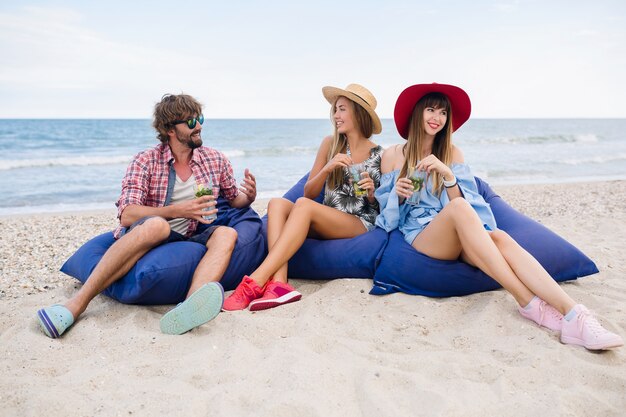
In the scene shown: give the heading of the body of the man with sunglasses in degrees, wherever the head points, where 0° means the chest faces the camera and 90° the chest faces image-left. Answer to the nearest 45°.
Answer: approximately 0°

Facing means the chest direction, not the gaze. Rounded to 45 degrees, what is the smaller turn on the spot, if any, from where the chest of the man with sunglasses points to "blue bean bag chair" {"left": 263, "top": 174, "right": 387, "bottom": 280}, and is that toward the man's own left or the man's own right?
approximately 90° to the man's own left

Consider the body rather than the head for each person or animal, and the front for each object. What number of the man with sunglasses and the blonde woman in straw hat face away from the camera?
0

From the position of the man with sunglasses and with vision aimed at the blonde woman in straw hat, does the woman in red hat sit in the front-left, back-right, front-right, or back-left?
front-right

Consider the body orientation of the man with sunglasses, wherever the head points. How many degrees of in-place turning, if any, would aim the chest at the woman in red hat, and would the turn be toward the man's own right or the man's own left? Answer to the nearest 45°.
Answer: approximately 90° to the man's own left

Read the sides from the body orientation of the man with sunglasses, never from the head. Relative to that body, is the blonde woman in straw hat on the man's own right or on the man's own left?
on the man's own left

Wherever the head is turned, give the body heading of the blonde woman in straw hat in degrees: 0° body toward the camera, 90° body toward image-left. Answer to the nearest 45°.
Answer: approximately 45°

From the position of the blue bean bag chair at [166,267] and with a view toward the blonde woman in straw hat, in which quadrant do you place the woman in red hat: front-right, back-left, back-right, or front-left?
front-right

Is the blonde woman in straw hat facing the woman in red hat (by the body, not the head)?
no
